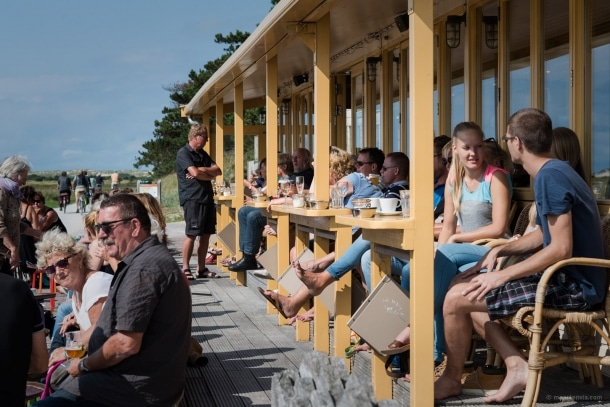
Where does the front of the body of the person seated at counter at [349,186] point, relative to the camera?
to the viewer's left

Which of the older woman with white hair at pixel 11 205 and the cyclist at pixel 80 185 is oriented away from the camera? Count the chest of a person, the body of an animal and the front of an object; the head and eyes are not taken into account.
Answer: the cyclist

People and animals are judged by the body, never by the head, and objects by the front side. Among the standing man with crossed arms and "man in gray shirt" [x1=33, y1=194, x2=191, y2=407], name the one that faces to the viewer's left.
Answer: the man in gray shirt

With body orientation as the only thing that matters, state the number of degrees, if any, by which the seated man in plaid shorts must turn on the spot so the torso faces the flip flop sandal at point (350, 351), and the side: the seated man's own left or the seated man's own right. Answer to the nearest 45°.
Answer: approximately 45° to the seated man's own right

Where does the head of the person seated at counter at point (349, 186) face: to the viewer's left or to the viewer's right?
to the viewer's left

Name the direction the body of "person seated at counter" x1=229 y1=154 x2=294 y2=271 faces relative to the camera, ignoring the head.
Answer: to the viewer's left

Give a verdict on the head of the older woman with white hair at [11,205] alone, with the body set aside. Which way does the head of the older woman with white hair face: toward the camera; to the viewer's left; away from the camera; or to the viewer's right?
to the viewer's right

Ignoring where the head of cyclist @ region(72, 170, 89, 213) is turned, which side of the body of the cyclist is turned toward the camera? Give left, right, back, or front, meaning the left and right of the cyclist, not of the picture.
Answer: back

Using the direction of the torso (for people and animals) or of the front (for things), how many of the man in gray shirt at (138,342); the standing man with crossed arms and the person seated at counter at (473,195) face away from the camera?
0

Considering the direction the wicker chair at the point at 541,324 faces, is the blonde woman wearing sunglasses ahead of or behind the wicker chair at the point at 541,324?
ahead

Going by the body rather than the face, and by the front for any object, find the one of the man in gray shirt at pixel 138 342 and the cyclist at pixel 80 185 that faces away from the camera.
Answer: the cyclist
